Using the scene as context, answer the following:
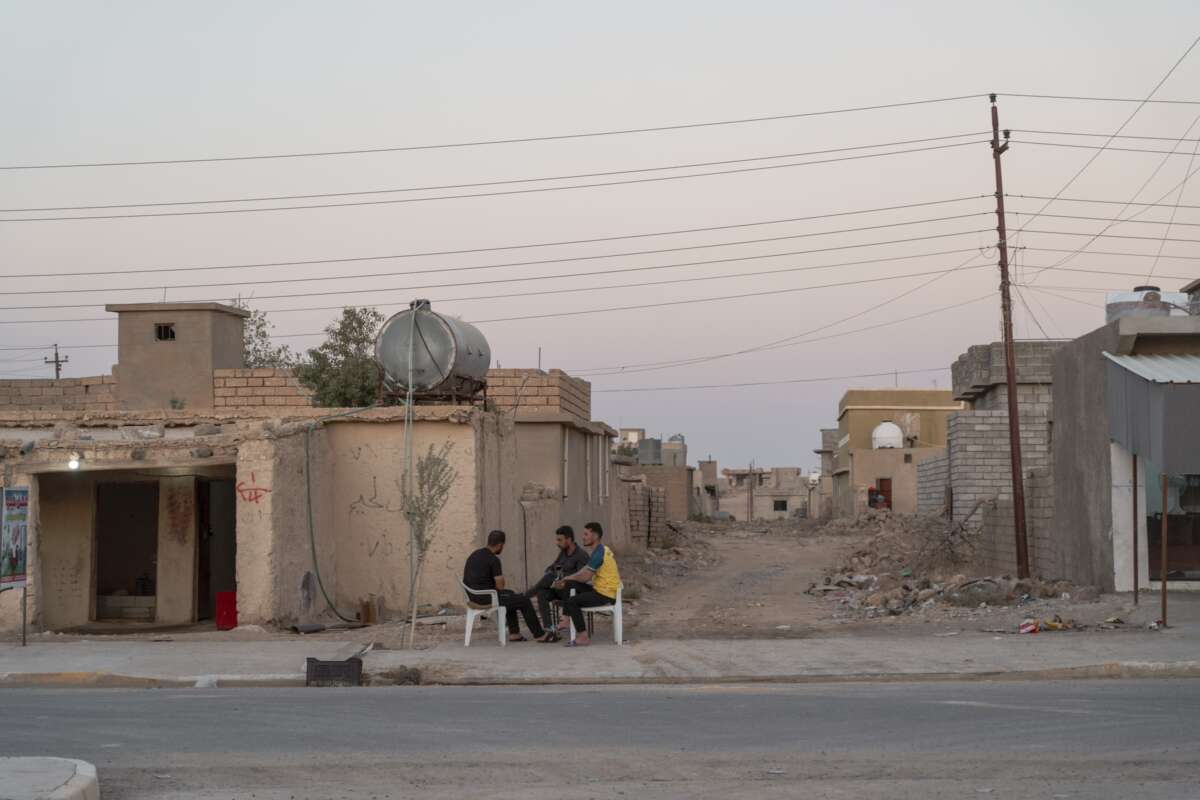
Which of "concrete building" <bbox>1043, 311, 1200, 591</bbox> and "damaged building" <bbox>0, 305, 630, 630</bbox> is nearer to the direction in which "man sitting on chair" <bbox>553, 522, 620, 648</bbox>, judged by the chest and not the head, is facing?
the damaged building

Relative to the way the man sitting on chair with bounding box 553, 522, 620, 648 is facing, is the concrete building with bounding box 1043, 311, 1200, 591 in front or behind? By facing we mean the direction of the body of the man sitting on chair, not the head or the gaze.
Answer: behind

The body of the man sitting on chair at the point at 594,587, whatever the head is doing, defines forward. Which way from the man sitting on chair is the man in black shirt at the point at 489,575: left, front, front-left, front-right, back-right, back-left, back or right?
front

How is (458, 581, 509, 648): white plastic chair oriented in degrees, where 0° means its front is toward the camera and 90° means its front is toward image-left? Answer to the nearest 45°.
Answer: approximately 270°

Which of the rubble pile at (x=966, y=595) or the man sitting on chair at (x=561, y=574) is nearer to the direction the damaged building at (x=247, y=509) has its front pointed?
the man sitting on chair

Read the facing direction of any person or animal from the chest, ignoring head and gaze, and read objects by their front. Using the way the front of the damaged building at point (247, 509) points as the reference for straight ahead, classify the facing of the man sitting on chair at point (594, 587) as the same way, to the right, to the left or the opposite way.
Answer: to the right

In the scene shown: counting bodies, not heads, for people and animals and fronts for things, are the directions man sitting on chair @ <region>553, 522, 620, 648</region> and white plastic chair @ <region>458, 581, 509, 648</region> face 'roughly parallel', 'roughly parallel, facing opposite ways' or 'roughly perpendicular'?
roughly parallel, facing opposite ways

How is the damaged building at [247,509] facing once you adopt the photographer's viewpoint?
facing the viewer

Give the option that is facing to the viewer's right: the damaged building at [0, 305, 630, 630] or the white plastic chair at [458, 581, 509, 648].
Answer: the white plastic chair

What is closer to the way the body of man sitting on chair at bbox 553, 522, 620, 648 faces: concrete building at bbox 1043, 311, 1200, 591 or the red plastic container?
the red plastic container

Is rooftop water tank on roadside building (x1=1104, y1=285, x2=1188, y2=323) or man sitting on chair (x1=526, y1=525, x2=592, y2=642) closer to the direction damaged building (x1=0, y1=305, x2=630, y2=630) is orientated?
the man sitting on chair

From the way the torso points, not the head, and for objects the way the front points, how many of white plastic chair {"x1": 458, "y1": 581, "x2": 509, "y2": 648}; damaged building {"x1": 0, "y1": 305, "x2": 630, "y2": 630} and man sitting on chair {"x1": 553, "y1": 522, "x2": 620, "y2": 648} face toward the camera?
1

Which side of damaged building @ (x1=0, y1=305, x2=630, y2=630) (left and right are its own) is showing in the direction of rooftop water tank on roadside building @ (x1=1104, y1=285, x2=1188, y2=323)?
left

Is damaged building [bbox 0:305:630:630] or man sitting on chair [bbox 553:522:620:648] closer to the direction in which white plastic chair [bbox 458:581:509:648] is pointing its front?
the man sitting on chair
